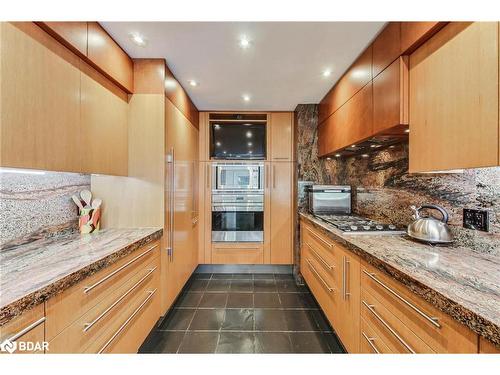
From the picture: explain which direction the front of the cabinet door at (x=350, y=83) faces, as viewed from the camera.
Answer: facing to the left of the viewer

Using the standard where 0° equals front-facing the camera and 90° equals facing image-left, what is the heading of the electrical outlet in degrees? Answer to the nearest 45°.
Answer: approximately 45°

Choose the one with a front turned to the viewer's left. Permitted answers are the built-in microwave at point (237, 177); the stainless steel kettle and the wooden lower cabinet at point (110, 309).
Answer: the stainless steel kettle

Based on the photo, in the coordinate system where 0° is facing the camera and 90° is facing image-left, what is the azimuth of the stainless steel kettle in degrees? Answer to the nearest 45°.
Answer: approximately 90°

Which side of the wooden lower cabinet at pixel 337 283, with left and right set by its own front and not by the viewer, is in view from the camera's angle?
left
